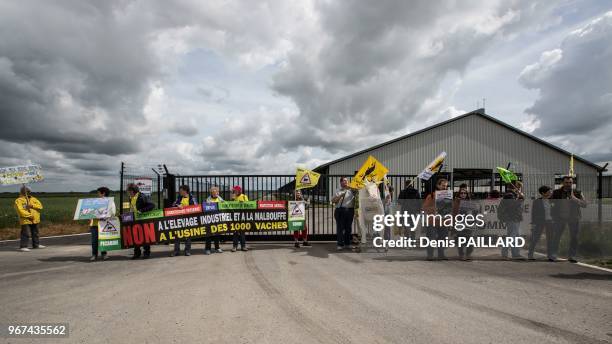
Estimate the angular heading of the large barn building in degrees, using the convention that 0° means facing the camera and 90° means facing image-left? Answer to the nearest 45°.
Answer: approximately 0°

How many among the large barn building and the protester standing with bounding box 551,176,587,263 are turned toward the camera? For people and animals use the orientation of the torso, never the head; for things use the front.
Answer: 2

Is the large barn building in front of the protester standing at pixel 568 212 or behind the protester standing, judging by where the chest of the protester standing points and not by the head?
behind

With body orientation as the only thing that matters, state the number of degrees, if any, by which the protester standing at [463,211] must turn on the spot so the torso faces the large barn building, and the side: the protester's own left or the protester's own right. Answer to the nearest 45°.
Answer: approximately 180°

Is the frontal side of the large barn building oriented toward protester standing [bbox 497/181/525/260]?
yes
